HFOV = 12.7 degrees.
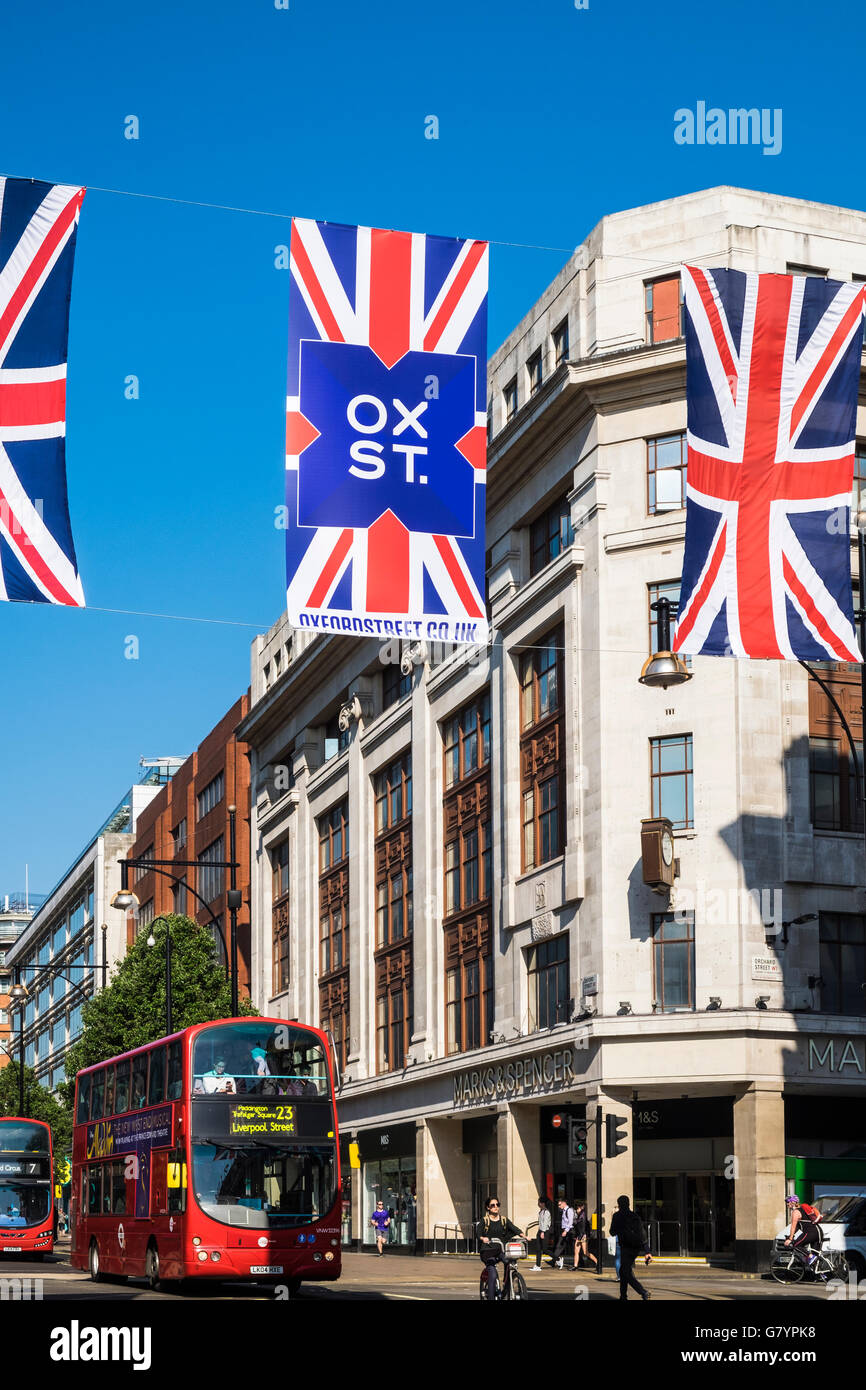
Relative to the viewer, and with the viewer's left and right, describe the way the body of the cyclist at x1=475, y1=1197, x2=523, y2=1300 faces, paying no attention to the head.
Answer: facing the viewer

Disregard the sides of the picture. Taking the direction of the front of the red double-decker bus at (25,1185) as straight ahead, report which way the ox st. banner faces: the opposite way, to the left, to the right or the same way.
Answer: the same way

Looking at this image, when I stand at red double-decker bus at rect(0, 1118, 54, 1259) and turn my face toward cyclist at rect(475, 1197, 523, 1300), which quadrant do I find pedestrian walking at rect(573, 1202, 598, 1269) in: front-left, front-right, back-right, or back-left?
front-left

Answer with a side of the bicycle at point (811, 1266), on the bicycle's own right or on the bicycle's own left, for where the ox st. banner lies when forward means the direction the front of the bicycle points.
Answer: on the bicycle's own left

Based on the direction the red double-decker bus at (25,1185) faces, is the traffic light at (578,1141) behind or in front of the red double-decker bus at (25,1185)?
in front

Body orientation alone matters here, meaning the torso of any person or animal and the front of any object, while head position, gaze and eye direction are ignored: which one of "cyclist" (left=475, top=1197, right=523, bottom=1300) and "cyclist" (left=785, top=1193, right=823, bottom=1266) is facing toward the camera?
"cyclist" (left=475, top=1197, right=523, bottom=1300)

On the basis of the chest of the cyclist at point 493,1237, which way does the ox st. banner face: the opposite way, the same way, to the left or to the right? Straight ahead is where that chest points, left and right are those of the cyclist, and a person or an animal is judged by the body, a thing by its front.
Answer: the same way

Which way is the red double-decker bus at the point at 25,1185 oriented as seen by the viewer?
toward the camera

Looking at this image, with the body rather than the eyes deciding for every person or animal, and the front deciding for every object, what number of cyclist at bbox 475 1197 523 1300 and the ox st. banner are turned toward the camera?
2

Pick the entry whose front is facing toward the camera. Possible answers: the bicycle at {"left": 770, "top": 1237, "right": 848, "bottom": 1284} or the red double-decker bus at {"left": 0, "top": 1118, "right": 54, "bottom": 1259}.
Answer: the red double-decker bus

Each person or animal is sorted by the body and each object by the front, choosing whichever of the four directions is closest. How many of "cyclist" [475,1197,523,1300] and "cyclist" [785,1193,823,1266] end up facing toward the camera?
1

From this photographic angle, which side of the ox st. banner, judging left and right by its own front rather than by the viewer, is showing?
front
